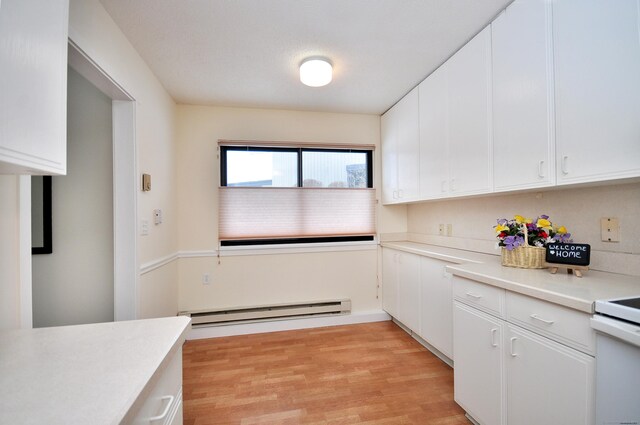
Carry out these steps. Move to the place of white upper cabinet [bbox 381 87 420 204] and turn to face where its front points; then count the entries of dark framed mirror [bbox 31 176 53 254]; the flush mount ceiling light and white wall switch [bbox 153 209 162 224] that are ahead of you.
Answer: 3

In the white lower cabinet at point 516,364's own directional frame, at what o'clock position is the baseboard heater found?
The baseboard heater is roughly at 2 o'clock from the white lower cabinet.

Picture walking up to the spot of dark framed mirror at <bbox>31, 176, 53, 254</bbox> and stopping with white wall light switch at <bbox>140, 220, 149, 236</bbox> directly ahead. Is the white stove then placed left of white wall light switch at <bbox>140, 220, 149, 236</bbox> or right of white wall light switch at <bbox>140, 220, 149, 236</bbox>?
right

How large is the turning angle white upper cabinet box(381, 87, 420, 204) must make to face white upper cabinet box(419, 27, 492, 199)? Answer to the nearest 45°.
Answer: approximately 90° to its left

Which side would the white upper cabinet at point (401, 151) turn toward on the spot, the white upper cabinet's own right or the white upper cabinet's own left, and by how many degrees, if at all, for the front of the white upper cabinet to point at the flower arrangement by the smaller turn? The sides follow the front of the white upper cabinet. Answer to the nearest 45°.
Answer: approximately 90° to the white upper cabinet's own left

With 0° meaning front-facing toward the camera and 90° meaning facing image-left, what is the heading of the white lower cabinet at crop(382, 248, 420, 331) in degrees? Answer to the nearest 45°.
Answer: approximately 45°

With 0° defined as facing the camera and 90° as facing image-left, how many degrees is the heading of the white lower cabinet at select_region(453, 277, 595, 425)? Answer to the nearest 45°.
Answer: approximately 45°

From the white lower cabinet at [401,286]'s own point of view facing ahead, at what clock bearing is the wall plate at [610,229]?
The wall plate is roughly at 9 o'clock from the white lower cabinet.
